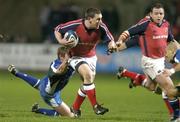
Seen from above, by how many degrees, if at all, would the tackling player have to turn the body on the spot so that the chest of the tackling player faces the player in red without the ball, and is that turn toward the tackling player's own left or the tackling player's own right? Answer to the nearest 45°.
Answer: approximately 45° to the tackling player's own left

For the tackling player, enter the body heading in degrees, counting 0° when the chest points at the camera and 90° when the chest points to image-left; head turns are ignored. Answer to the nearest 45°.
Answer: approximately 315°
